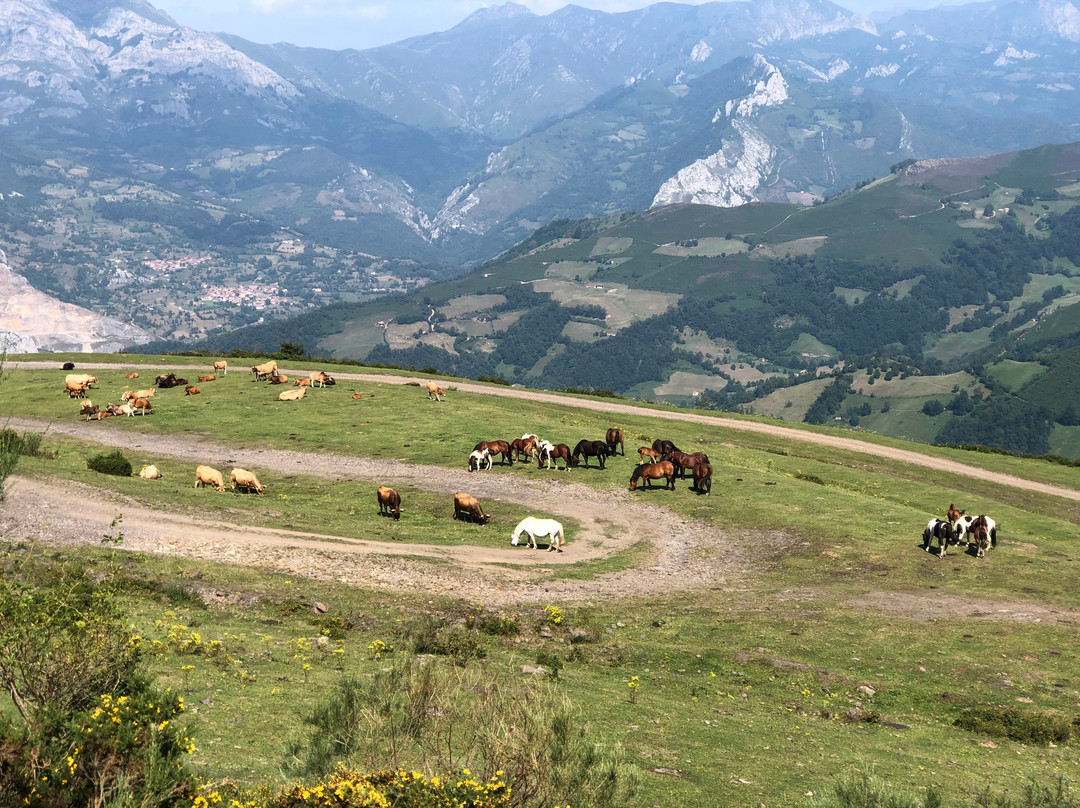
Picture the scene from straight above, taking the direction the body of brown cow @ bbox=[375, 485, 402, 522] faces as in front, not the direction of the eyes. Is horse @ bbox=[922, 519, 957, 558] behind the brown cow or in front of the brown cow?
in front

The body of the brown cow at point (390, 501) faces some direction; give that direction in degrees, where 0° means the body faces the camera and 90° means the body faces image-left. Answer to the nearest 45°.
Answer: approximately 315°

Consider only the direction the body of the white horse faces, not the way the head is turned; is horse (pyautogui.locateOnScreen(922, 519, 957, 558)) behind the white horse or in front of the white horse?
behind

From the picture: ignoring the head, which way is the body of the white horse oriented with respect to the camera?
to the viewer's left

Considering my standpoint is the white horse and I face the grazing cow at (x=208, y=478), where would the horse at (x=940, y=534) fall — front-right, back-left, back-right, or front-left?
back-right
